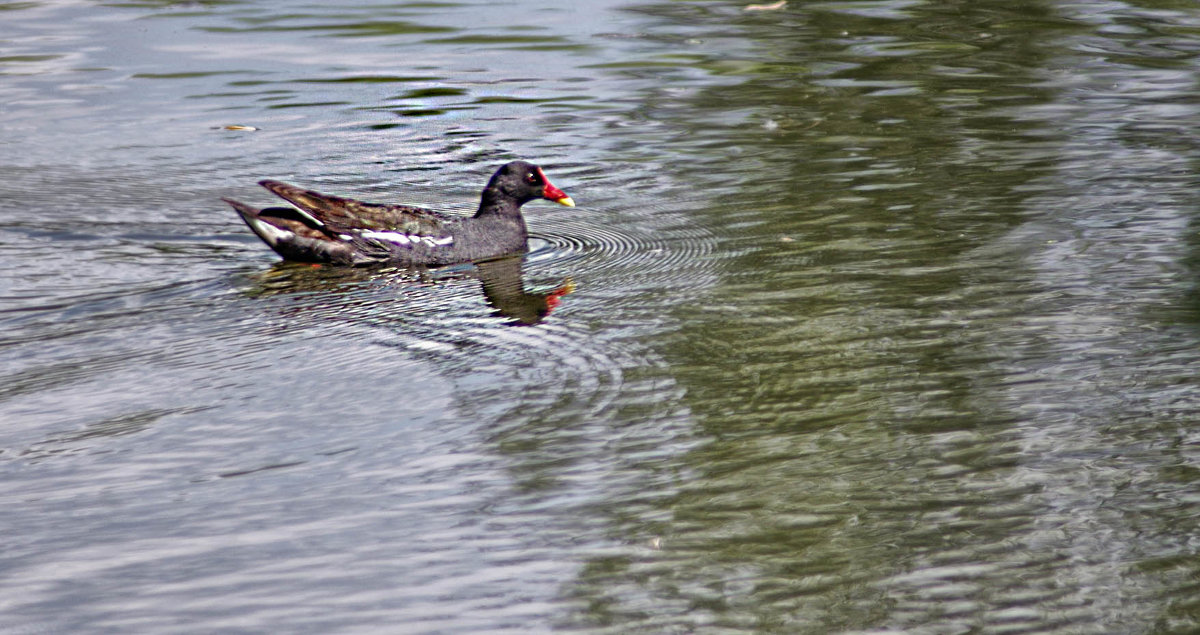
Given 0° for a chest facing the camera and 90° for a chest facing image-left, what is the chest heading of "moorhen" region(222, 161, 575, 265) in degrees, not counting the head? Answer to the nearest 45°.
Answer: approximately 270°

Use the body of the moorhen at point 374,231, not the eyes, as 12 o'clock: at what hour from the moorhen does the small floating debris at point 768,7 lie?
The small floating debris is roughly at 10 o'clock from the moorhen.
